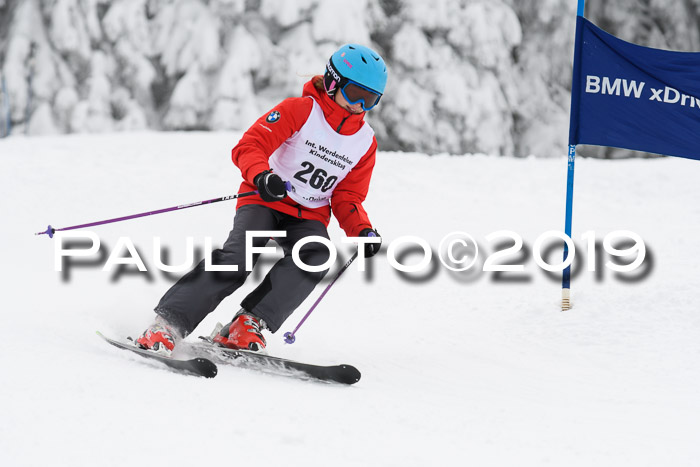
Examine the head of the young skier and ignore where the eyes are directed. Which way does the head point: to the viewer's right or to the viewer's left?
to the viewer's right

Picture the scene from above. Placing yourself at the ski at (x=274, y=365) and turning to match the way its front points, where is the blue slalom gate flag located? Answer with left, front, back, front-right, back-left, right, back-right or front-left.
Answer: left

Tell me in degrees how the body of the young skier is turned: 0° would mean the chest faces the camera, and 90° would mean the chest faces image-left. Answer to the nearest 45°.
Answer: approximately 315°

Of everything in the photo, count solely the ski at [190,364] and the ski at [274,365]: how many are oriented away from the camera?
0

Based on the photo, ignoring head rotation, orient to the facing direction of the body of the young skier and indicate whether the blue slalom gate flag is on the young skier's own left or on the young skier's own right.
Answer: on the young skier's own left

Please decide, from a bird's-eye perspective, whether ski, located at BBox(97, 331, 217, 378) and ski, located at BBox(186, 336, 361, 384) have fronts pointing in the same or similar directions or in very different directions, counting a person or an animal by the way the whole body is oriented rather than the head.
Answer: same or similar directions

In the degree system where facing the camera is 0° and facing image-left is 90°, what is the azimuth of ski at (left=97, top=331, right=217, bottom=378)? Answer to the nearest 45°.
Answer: approximately 315°

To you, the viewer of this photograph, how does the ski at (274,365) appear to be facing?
facing the viewer and to the right of the viewer
